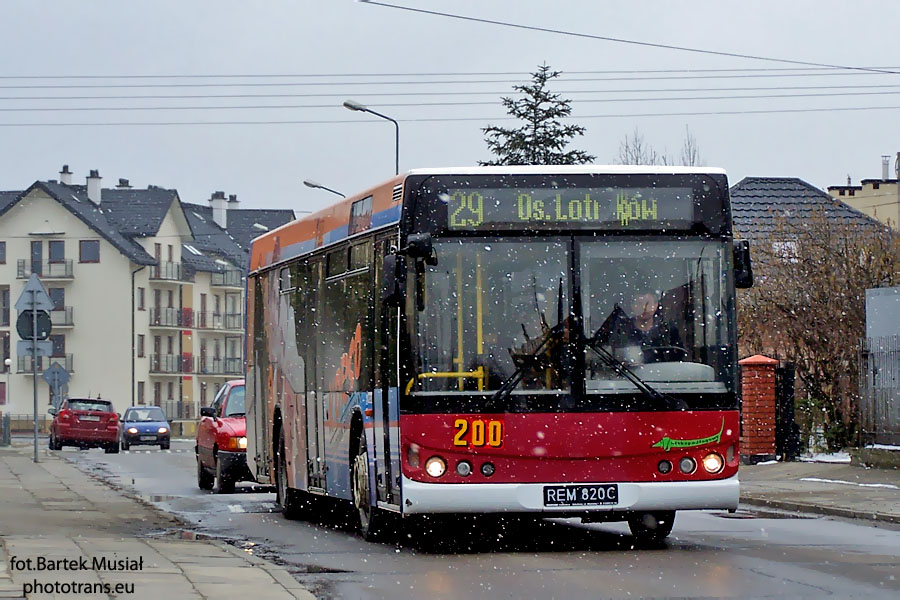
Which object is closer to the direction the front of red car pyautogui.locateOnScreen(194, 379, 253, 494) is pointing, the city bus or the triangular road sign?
the city bus

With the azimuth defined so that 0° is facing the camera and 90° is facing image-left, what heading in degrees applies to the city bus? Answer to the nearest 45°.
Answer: approximately 0°

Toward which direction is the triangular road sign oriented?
away from the camera

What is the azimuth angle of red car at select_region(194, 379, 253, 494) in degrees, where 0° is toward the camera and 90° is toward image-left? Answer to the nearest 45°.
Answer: approximately 0°

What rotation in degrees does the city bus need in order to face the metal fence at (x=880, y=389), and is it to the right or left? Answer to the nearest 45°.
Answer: approximately 135° to its left

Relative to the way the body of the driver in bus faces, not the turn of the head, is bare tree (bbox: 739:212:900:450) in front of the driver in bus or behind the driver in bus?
behind
